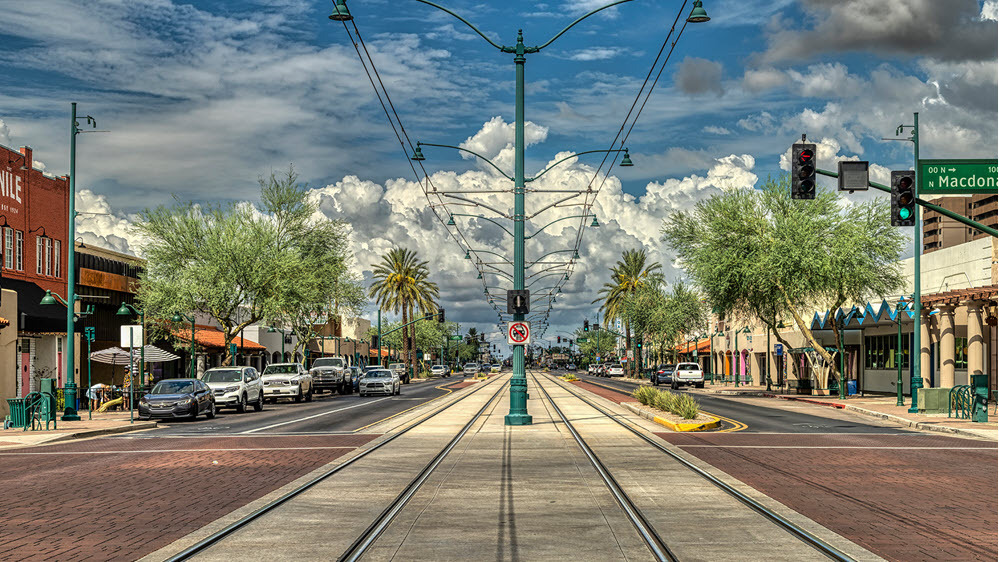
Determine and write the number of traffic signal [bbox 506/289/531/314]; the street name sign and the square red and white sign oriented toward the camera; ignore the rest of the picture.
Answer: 3

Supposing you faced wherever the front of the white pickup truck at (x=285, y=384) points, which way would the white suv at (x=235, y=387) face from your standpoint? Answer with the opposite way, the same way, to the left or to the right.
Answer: the same way

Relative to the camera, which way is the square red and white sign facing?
toward the camera

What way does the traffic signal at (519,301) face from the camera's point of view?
toward the camera

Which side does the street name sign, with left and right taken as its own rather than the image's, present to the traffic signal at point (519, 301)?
right

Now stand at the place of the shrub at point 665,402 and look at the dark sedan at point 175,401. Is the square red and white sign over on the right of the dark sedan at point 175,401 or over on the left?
left

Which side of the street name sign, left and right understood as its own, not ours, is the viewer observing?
front

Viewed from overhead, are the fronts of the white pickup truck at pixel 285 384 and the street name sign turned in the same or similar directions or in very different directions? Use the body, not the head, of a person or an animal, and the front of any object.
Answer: same or similar directions

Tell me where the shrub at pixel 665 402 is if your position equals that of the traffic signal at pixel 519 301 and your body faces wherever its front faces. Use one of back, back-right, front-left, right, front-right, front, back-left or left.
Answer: back-left

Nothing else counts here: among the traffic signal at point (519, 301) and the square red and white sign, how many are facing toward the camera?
2

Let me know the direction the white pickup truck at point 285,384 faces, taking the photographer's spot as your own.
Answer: facing the viewer and to the left of the viewer

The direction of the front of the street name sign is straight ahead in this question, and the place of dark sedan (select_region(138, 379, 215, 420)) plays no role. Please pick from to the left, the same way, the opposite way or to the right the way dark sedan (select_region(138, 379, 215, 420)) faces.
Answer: the same way
